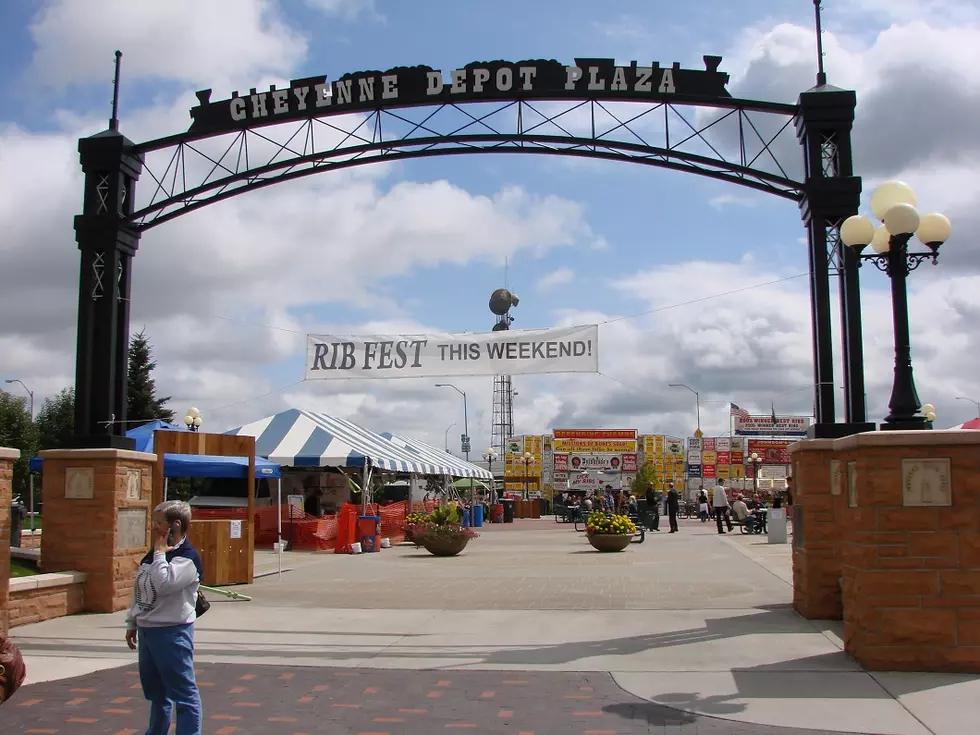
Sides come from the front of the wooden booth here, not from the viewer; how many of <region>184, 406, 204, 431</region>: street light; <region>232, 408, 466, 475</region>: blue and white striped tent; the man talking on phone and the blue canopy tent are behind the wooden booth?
3

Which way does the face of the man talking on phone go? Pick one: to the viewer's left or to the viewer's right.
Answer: to the viewer's left

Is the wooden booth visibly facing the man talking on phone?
yes
